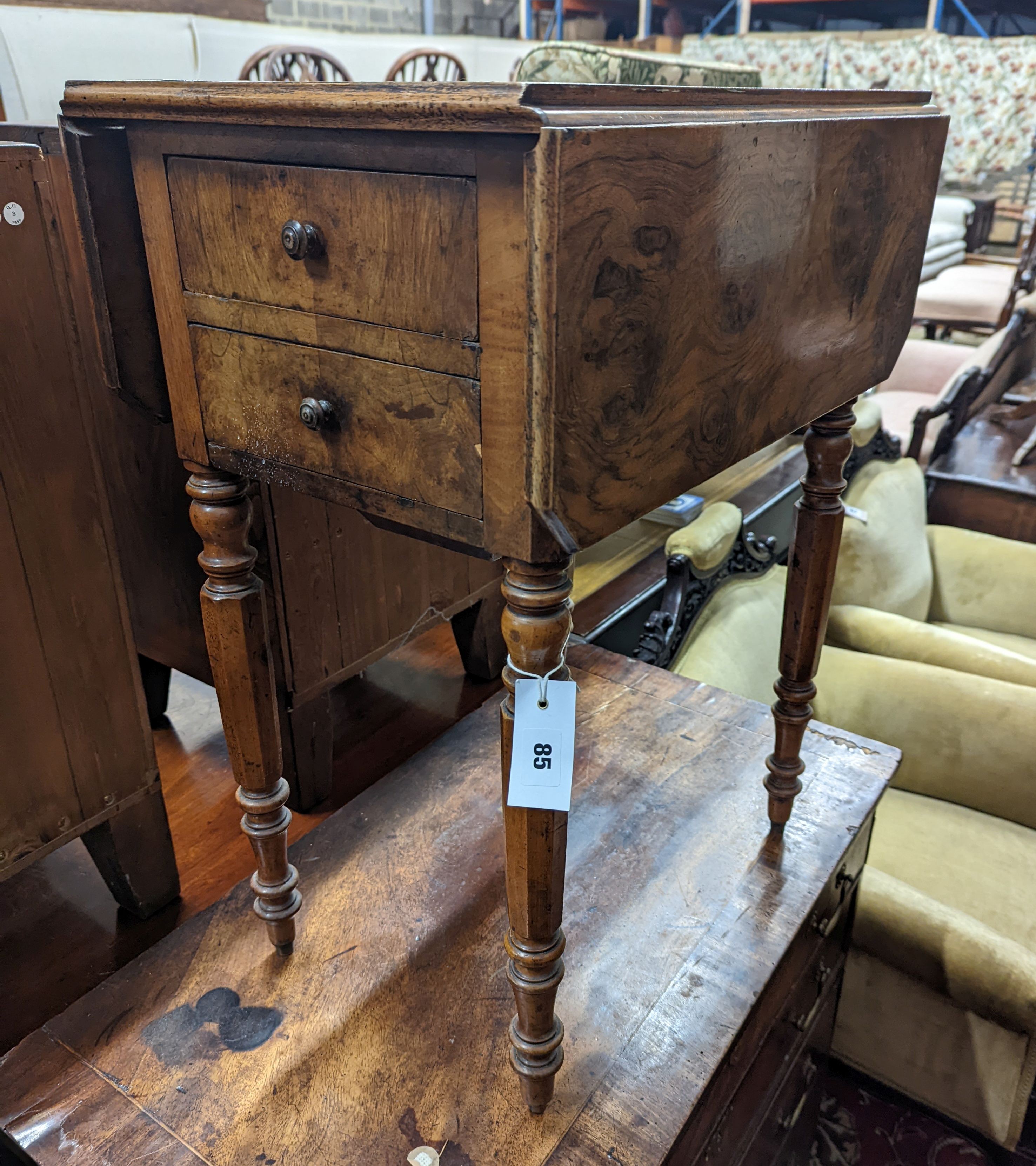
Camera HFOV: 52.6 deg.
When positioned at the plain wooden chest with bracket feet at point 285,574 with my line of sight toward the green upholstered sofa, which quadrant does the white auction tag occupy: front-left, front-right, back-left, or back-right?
front-right

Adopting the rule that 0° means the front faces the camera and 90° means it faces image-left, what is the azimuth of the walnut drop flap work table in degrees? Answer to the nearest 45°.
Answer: approximately 45°

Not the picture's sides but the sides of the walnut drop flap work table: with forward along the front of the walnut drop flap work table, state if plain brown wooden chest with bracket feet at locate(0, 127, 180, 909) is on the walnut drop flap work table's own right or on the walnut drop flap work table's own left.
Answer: on the walnut drop flap work table's own right

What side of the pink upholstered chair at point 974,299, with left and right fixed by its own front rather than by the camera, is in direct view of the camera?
left

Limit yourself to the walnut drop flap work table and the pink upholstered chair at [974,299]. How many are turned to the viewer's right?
0

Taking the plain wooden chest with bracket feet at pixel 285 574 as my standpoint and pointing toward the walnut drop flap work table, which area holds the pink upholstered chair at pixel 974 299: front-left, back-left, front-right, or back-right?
back-left

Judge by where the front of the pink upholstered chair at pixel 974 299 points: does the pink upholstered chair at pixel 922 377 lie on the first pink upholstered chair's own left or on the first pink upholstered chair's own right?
on the first pink upholstered chair's own left

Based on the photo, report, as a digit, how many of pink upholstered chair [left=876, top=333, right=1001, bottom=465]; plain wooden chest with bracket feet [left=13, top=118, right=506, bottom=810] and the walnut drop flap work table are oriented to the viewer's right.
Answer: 0

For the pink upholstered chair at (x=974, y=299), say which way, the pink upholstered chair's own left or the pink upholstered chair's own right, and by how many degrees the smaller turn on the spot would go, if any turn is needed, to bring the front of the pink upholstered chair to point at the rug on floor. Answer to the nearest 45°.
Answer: approximately 90° to the pink upholstered chair's own left

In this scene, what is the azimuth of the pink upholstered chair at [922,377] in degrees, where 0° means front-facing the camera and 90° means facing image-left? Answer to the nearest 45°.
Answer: approximately 45°
